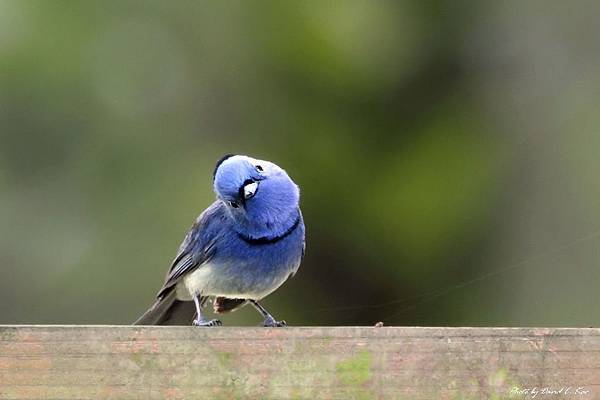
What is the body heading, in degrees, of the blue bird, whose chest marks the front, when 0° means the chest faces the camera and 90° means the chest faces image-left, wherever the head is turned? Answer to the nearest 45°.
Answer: approximately 315°
